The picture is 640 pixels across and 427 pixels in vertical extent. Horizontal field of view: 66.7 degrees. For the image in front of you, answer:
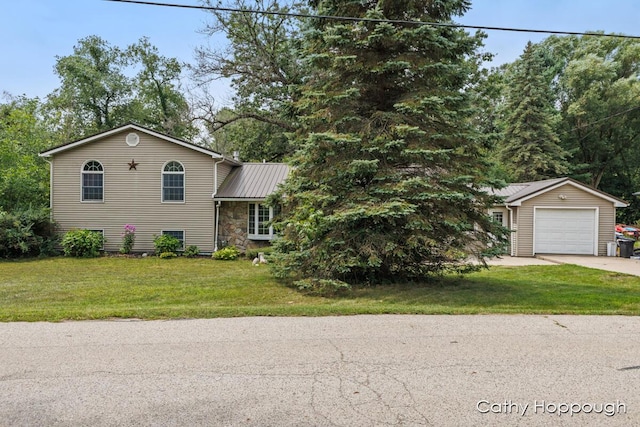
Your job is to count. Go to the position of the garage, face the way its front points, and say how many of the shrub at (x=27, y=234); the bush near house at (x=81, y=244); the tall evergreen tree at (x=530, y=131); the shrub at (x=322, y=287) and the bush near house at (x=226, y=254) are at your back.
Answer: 1

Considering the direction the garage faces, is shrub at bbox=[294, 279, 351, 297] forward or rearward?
forward

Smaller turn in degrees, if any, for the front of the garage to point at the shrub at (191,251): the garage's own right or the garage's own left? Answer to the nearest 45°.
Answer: approximately 45° to the garage's own right

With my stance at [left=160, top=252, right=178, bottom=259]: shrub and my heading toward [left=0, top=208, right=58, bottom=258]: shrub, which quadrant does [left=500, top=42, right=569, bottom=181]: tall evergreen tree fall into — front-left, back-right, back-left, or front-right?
back-right

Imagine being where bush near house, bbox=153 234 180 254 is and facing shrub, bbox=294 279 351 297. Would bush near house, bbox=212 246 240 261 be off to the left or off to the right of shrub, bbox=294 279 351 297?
left

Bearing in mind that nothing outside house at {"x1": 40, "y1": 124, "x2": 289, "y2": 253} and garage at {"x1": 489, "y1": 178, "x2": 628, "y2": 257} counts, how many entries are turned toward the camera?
2

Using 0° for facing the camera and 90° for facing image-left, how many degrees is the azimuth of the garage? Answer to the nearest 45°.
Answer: approximately 0°

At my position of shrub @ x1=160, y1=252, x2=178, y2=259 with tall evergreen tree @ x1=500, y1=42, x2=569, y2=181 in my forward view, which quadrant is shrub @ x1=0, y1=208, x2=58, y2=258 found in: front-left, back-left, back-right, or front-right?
back-left

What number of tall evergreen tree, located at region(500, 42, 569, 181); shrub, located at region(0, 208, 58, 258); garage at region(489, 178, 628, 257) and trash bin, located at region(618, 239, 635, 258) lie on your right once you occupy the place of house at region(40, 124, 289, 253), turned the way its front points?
1

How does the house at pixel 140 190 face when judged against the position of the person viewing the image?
facing the viewer

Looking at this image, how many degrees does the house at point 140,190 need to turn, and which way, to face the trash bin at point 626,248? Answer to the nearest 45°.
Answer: approximately 90° to its left

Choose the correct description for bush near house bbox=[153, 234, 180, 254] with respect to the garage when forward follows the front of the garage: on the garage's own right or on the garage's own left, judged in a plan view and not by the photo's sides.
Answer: on the garage's own right
